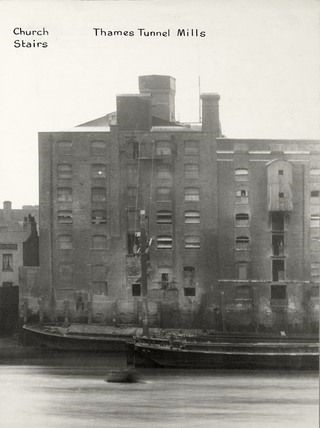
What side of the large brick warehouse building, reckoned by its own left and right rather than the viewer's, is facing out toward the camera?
front
